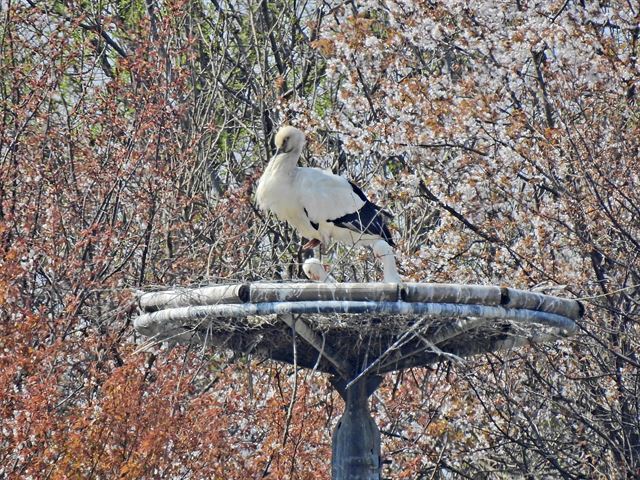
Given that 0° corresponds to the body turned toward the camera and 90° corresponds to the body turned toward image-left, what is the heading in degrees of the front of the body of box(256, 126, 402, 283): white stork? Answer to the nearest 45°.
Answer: approximately 90°
